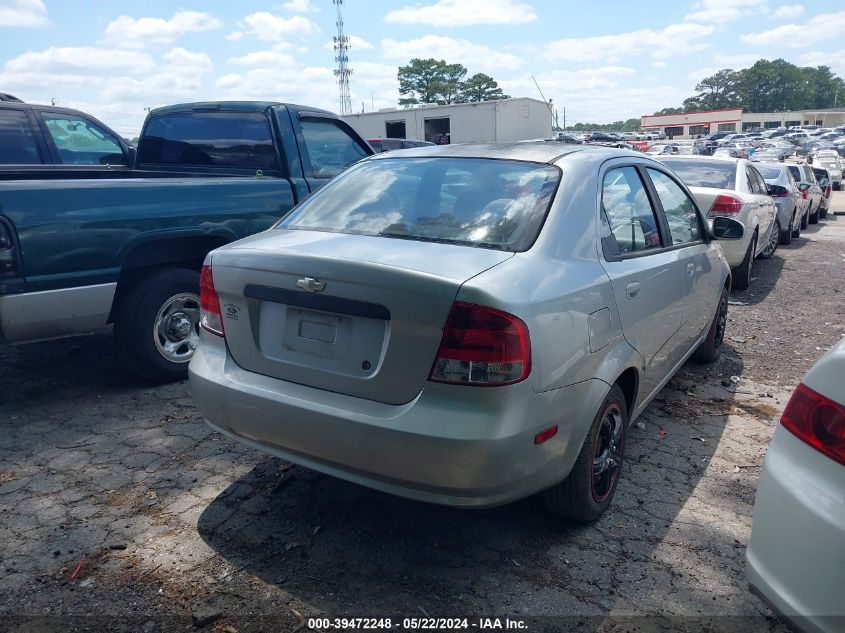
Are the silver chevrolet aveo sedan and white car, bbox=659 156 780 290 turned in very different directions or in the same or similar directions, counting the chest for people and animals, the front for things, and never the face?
same or similar directions

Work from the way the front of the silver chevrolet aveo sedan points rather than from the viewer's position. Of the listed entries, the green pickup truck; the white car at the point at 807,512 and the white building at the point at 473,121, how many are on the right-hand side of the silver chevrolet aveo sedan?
1

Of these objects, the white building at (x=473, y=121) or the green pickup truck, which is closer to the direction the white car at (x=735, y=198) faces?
the white building

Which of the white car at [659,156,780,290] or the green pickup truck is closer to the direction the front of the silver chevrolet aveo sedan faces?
the white car

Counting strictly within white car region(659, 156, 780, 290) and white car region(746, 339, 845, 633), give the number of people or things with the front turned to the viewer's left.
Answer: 0

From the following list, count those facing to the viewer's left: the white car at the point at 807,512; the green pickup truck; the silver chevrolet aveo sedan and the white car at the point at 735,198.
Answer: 0

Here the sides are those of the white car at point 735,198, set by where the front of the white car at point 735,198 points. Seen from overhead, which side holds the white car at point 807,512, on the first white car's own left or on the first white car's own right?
on the first white car's own right

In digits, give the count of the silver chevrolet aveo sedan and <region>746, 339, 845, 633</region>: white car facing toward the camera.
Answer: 0

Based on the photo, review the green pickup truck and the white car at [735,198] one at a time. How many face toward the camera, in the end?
0

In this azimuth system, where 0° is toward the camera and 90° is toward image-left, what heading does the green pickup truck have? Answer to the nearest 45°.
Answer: approximately 225°

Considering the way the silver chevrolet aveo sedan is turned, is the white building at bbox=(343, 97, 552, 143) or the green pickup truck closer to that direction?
the white building

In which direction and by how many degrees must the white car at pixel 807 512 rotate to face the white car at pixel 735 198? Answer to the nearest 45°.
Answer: approximately 45° to its left

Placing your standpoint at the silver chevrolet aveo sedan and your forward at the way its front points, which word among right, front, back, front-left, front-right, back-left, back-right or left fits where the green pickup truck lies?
left

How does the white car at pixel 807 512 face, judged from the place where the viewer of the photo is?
facing away from the viewer and to the right of the viewer

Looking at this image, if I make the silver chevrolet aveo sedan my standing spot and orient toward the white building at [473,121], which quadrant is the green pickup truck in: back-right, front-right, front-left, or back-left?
front-left

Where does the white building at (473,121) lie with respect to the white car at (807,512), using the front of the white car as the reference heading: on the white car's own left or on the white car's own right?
on the white car's own left

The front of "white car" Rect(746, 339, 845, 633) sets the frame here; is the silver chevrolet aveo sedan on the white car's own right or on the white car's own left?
on the white car's own left

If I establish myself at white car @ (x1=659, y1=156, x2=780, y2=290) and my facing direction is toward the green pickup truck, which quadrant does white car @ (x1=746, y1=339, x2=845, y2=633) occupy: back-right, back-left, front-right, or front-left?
front-left
